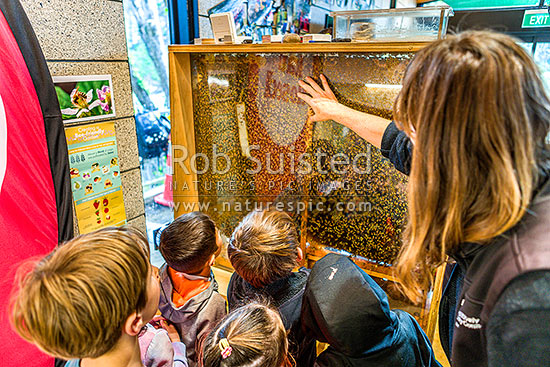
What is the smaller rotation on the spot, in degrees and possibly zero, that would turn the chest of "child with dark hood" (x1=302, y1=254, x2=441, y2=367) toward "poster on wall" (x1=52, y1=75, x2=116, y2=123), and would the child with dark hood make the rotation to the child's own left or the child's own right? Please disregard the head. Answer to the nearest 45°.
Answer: approximately 90° to the child's own left

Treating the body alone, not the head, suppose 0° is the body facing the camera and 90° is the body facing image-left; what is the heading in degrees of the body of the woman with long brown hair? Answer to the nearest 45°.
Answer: approximately 90°

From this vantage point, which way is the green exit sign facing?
toward the camera

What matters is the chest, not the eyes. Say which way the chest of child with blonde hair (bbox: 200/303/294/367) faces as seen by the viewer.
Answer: away from the camera

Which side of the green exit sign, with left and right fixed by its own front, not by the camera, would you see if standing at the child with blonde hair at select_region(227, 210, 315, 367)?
front

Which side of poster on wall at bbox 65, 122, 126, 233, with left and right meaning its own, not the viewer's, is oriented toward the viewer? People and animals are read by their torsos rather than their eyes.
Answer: front

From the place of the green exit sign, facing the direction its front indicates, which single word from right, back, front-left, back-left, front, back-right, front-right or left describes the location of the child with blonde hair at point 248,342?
front

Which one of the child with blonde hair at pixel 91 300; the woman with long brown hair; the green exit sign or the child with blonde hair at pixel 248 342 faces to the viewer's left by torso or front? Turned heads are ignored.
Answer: the woman with long brown hair

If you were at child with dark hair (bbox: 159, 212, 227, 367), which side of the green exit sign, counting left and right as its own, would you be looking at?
front

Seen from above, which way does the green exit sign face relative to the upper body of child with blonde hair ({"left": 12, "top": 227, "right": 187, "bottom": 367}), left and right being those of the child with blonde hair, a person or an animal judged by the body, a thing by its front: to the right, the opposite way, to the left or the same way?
the opposite way

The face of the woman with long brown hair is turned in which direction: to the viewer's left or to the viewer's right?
to the viewer's left

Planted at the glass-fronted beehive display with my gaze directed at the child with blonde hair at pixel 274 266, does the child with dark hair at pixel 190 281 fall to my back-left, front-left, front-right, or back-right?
front-right

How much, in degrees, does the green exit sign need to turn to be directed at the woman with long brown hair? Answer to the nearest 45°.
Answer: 0° — it already faces them

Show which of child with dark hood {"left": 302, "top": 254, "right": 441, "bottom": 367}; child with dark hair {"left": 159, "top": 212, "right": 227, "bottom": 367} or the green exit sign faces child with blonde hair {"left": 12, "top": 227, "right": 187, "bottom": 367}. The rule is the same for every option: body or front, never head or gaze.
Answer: the green exit sign

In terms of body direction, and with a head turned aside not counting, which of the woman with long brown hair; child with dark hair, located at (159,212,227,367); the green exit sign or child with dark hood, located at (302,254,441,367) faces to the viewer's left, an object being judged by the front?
the woman with long brown hair

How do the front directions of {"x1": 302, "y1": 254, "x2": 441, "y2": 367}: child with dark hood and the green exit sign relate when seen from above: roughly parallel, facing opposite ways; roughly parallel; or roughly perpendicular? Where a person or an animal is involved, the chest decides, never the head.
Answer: roughly parallel, facing opposite ways

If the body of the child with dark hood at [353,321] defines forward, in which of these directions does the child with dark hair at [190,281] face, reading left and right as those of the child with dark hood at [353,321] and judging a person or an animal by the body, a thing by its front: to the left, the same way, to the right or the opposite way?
the same way
